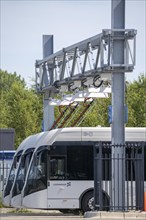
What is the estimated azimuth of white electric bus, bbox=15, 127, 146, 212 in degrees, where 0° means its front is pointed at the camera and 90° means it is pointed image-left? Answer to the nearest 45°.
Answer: approximately 90°

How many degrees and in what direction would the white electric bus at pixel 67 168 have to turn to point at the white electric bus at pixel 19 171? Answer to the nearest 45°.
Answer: approximately 45° to its right

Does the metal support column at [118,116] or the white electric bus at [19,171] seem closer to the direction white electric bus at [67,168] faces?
the white electric bus

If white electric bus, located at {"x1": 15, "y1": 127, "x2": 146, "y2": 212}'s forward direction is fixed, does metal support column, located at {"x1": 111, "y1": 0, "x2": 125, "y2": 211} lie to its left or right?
on its left

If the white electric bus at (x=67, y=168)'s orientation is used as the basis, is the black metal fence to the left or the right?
on its left

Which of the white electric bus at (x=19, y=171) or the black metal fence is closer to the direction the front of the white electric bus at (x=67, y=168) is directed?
the white electric bus
